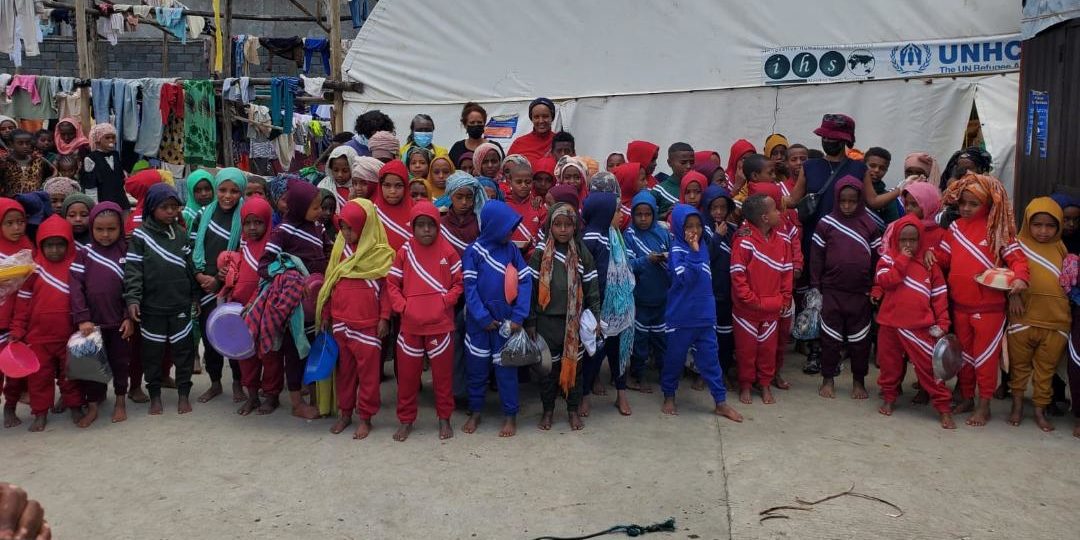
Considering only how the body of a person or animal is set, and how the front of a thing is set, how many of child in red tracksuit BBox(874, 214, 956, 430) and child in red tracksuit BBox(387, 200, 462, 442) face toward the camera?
2

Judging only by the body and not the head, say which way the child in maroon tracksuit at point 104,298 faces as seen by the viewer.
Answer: toward the camera

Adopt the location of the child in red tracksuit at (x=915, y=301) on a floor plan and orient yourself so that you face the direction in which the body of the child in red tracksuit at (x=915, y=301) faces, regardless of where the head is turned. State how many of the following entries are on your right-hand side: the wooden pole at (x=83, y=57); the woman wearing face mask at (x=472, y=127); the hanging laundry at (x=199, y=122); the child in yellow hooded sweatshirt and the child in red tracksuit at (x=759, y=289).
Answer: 4

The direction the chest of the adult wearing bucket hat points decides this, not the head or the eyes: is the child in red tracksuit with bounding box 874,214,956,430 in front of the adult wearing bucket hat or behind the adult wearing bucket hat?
in front

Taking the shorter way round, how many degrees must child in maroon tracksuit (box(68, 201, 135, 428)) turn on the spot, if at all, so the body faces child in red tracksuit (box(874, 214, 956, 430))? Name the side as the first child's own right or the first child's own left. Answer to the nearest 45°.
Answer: approximately 45° to the first child's own left

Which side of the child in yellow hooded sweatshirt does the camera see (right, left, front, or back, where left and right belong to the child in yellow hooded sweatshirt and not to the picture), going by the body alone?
front

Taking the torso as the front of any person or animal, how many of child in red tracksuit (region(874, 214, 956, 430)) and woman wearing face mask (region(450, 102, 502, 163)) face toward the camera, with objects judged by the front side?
2

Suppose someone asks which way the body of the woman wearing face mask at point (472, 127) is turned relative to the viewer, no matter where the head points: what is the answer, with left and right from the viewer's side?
facing the viewer

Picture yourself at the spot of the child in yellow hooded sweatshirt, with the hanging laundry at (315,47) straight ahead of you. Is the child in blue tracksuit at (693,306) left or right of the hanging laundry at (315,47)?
left

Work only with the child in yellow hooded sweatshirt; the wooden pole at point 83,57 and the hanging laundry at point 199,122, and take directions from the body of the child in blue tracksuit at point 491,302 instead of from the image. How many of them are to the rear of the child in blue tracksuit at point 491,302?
2

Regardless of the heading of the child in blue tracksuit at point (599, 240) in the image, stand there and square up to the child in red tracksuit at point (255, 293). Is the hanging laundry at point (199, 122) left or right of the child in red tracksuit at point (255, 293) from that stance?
right

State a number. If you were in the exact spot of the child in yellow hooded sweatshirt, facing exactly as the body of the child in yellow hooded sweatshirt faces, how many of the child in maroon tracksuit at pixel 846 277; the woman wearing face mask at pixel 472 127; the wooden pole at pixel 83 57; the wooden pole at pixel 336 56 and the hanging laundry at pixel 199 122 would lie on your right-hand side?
5

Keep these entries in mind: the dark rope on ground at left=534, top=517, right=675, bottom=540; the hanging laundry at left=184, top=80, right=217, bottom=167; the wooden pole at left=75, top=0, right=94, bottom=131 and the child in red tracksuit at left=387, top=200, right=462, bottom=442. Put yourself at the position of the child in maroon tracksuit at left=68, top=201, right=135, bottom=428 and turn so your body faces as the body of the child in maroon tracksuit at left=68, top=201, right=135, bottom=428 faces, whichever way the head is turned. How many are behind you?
2
